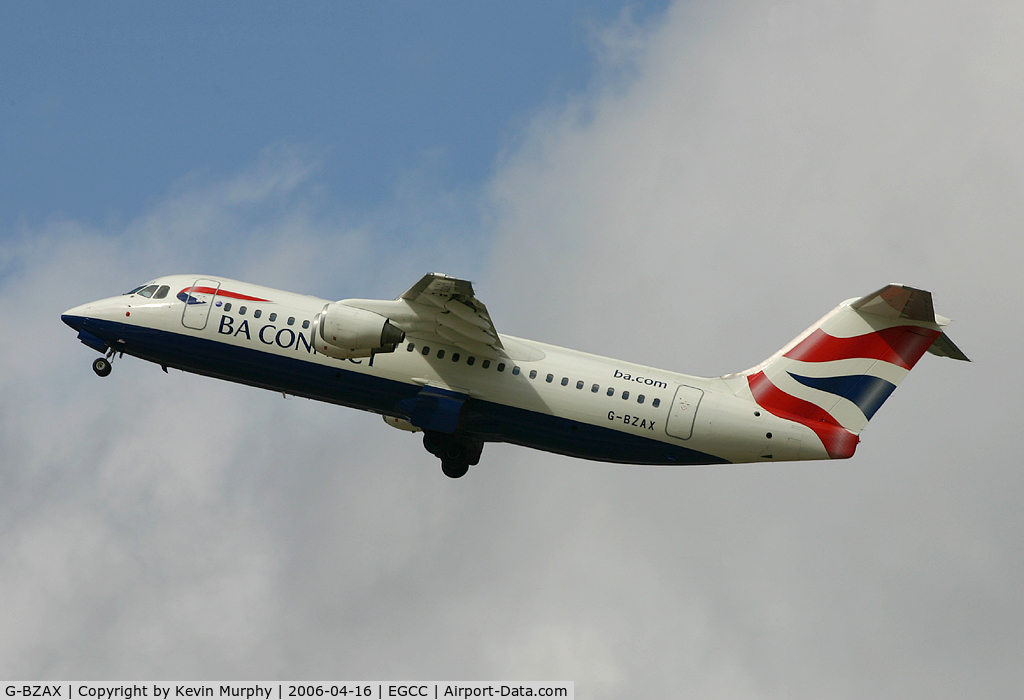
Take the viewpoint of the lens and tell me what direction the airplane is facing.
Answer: facing to the left of the viewer
